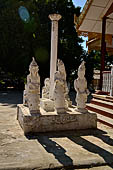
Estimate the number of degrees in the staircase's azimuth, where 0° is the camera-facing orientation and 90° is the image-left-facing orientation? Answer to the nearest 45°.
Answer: approximately 45°

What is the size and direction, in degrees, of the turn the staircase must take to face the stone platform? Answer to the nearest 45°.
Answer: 0° — it already faces it

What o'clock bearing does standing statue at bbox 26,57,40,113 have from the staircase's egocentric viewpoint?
The standing statue is roughly at 12 o'clock from the staircase.

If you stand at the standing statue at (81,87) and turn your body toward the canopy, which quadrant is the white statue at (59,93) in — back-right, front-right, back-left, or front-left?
back-left
